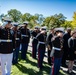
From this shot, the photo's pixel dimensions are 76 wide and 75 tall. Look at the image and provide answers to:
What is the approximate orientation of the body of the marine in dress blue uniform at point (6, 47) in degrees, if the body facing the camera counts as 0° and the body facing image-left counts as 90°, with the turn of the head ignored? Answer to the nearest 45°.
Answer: approximately 315°

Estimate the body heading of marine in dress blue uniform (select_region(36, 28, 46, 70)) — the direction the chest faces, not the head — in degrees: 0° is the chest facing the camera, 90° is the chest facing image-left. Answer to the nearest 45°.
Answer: approximately 315°
